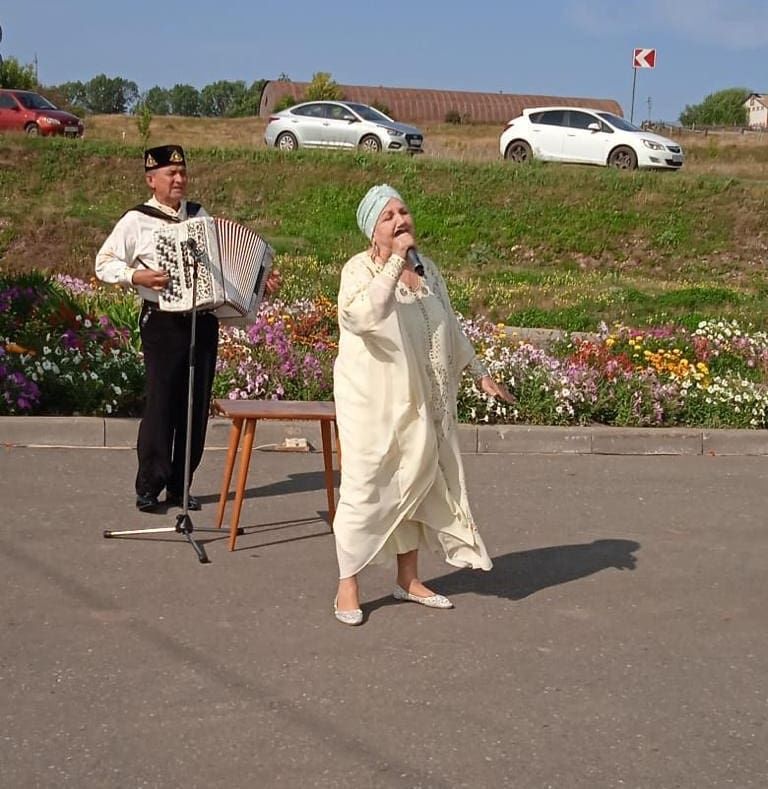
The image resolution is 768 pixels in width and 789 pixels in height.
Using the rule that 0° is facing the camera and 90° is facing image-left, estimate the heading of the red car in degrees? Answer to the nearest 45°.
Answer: approximately 315°

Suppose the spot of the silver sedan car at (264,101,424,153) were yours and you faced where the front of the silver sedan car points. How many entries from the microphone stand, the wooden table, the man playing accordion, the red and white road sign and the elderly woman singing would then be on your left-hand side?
1

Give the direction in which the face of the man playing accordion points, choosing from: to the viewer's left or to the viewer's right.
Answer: to the viewer's right

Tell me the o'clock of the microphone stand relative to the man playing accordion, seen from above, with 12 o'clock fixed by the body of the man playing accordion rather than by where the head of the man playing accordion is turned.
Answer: The microphone stand is roughly at 1 o'clock from the man playing accordion.

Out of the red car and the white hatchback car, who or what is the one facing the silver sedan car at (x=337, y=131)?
the red car

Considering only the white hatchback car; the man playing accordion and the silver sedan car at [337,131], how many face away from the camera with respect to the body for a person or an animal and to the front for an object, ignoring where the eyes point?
0

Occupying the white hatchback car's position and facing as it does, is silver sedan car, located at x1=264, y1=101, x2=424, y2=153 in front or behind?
behind

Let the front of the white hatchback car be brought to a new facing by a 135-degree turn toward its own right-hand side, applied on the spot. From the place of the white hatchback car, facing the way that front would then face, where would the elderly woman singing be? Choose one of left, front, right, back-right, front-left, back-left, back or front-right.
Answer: left

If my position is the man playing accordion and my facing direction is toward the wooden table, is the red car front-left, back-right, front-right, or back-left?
back-left

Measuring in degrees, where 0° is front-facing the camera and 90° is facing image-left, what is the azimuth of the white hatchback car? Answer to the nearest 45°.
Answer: approximately 315°

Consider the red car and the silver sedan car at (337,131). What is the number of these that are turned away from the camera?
0

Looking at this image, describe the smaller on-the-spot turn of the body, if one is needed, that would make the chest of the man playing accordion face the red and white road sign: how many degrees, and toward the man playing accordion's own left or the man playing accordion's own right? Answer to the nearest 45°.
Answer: approximately 135° to the man playing accordion's own left

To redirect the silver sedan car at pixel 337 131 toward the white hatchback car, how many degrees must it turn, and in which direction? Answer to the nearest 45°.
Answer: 0° — it already faces it

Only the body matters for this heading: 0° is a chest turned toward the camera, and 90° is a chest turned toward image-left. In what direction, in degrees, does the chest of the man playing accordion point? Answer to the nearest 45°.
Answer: approximately 315°

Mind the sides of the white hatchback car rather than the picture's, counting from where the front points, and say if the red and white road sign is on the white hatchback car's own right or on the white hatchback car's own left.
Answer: on the white hatchback car's own left
